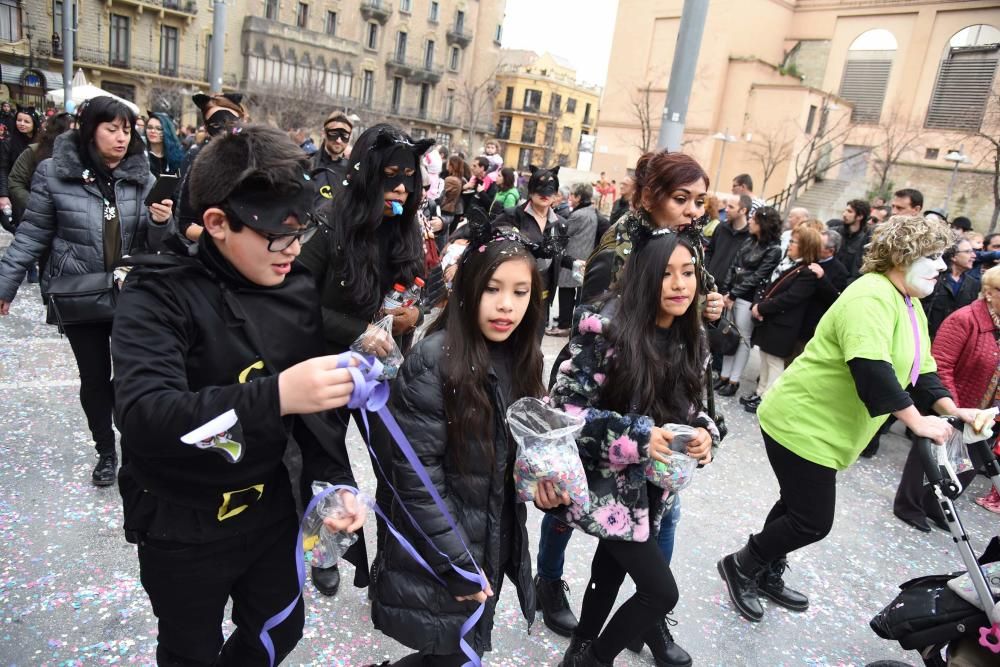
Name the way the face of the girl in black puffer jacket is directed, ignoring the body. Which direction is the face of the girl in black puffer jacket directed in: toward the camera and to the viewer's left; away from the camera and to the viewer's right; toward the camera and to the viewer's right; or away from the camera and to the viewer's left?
toward the camera and to the viewer's right

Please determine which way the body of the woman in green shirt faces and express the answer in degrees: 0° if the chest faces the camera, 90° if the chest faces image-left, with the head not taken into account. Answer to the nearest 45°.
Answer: approximately 270°

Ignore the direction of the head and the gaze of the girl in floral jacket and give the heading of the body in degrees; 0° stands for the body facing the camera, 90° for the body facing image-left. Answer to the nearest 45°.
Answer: approximately 315°

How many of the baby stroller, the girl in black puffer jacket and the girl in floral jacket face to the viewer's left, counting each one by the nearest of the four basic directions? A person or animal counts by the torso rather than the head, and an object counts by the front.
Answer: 0

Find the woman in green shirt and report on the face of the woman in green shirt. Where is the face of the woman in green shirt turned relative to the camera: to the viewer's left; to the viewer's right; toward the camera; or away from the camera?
to the viewer's right

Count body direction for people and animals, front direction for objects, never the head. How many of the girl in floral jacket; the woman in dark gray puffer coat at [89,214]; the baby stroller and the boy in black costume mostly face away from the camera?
0

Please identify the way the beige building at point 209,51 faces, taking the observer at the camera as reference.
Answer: facing the viewer and to the right of the viewer

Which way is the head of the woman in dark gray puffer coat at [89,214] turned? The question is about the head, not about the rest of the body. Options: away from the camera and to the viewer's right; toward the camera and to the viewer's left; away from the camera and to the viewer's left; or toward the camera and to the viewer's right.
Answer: toward the camera and to the viewer's right

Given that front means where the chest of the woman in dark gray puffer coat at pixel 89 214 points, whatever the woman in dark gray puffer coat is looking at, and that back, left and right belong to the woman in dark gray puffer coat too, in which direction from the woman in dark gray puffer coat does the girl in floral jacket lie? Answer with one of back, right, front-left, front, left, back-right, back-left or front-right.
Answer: front

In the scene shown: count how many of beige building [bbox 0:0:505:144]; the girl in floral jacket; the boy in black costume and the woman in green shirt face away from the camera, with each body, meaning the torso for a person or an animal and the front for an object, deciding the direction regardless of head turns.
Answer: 0

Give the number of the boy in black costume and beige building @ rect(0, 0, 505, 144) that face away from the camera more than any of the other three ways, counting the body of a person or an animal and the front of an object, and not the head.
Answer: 0

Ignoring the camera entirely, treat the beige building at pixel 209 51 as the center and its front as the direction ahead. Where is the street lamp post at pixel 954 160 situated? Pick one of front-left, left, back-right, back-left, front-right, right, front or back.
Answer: front

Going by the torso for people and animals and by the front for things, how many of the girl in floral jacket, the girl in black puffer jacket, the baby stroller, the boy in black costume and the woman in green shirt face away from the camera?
0

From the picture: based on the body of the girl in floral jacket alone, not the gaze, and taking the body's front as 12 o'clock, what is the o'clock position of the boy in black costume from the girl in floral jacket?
The boy in black costume is roughly at 3 o'clock from the girl in floral jacket.
